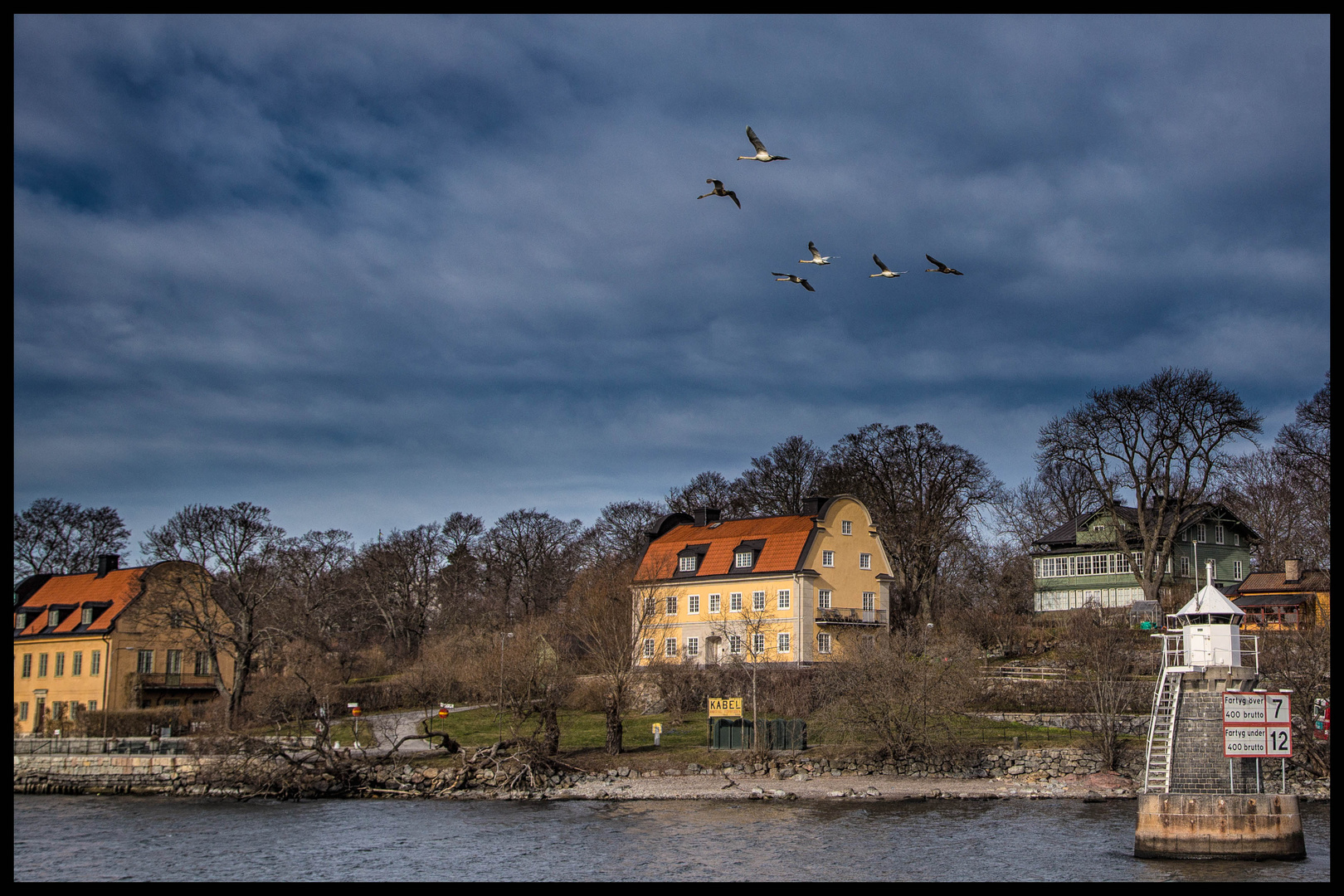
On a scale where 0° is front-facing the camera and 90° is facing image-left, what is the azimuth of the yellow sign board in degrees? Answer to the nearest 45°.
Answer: approximately 0°

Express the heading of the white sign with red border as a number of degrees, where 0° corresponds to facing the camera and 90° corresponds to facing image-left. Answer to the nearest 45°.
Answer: approximately 0°

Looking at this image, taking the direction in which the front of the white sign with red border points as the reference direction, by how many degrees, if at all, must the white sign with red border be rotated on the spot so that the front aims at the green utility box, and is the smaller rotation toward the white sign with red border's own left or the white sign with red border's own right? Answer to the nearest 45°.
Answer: approximately 135° to the white sign with red border's own right

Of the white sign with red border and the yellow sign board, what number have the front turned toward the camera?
2
